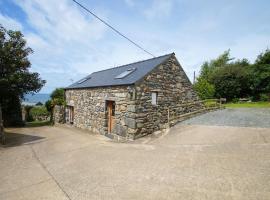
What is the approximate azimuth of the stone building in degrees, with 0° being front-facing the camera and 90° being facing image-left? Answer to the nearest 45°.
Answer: approximately 45°

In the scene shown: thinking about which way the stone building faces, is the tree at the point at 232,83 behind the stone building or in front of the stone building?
behind

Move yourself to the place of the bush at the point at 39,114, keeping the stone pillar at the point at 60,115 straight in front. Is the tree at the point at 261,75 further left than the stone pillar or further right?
left

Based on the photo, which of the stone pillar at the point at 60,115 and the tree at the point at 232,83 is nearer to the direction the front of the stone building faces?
the stone pillar

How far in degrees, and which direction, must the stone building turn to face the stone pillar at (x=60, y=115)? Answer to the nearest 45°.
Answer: approximately 90° to its right

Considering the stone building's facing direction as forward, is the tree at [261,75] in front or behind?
behind
